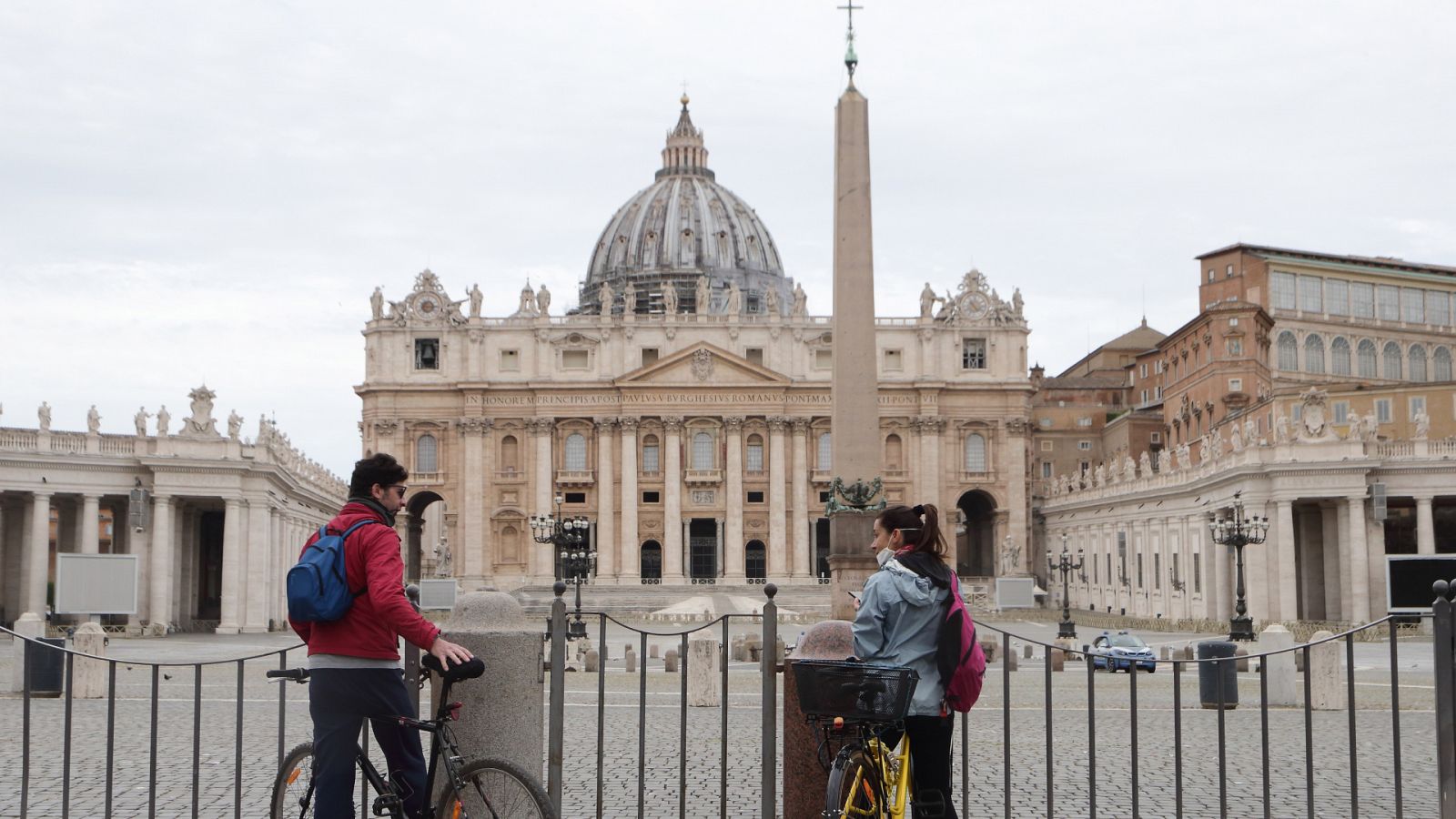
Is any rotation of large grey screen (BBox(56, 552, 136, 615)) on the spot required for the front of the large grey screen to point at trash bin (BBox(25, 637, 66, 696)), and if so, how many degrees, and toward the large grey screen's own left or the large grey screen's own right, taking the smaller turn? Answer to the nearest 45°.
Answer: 0° — it already faces it

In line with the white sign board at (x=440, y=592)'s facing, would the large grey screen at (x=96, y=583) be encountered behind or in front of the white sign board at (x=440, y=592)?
in front

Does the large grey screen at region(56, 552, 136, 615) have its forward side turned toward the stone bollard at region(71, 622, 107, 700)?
yes

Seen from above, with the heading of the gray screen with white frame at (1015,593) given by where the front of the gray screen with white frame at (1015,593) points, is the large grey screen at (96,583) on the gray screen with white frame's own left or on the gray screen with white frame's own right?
on the gray screen with white frame's own right

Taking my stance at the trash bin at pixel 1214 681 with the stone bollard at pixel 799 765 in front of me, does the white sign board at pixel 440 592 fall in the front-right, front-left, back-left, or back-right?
back-right

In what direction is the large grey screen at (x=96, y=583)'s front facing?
toward the camera

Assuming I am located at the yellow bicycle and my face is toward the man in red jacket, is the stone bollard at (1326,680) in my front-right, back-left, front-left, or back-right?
back-right

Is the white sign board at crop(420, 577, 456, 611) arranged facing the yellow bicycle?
yes

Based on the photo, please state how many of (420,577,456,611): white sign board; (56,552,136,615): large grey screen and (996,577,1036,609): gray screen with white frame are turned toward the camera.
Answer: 3

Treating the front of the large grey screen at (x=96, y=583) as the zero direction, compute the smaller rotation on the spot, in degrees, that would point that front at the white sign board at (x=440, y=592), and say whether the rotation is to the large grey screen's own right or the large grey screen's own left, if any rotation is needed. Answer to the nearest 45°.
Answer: approximately 135° to the large grey screen's own left

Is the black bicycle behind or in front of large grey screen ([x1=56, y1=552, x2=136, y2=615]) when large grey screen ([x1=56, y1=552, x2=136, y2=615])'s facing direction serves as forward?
in front

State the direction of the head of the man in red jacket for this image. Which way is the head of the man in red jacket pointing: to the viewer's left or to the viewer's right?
to the viewer's right

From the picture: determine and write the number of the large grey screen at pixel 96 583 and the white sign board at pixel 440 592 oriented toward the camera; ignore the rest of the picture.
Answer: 2

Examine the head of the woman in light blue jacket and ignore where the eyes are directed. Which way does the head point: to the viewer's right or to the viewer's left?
to the viewer's left

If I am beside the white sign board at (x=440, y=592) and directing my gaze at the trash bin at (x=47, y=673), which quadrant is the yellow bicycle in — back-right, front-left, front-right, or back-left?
front-left

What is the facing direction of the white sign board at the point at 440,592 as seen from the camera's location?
facing the viewer

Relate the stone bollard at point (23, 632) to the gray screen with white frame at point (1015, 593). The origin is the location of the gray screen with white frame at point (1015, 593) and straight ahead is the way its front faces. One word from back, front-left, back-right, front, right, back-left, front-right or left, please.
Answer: front-right

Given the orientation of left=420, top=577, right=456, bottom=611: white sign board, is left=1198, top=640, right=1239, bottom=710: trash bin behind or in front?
in front

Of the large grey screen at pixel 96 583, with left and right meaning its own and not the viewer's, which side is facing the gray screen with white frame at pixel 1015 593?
left

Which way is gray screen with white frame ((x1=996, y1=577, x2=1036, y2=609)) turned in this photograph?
toward the camera

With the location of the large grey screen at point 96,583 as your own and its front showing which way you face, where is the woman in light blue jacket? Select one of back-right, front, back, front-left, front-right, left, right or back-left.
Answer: front

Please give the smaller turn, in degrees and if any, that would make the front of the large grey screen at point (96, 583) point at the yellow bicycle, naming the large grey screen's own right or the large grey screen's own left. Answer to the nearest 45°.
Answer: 0° — it already faces it
